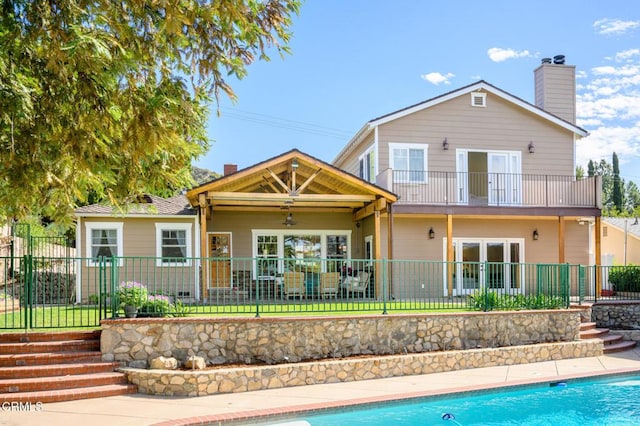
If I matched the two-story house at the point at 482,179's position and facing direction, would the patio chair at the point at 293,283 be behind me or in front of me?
in front

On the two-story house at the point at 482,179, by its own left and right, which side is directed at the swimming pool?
front

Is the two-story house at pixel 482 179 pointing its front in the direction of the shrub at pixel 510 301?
yes

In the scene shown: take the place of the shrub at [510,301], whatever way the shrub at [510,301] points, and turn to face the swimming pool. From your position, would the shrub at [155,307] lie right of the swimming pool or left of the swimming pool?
right

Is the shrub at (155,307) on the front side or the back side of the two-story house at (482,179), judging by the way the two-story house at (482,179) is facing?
on the front side

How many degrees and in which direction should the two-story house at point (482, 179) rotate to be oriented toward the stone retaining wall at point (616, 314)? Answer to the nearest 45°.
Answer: approximately 45° to its left

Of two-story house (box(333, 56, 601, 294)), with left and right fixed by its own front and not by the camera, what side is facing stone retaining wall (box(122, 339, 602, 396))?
front

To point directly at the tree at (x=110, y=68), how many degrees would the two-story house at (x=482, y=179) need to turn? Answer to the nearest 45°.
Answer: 0° — it already faces it

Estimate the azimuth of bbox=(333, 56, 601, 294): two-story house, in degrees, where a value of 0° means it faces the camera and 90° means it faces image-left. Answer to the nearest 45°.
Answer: approximately 0°

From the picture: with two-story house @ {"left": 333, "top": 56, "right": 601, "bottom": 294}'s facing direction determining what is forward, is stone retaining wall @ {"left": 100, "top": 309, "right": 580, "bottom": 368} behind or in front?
in front
